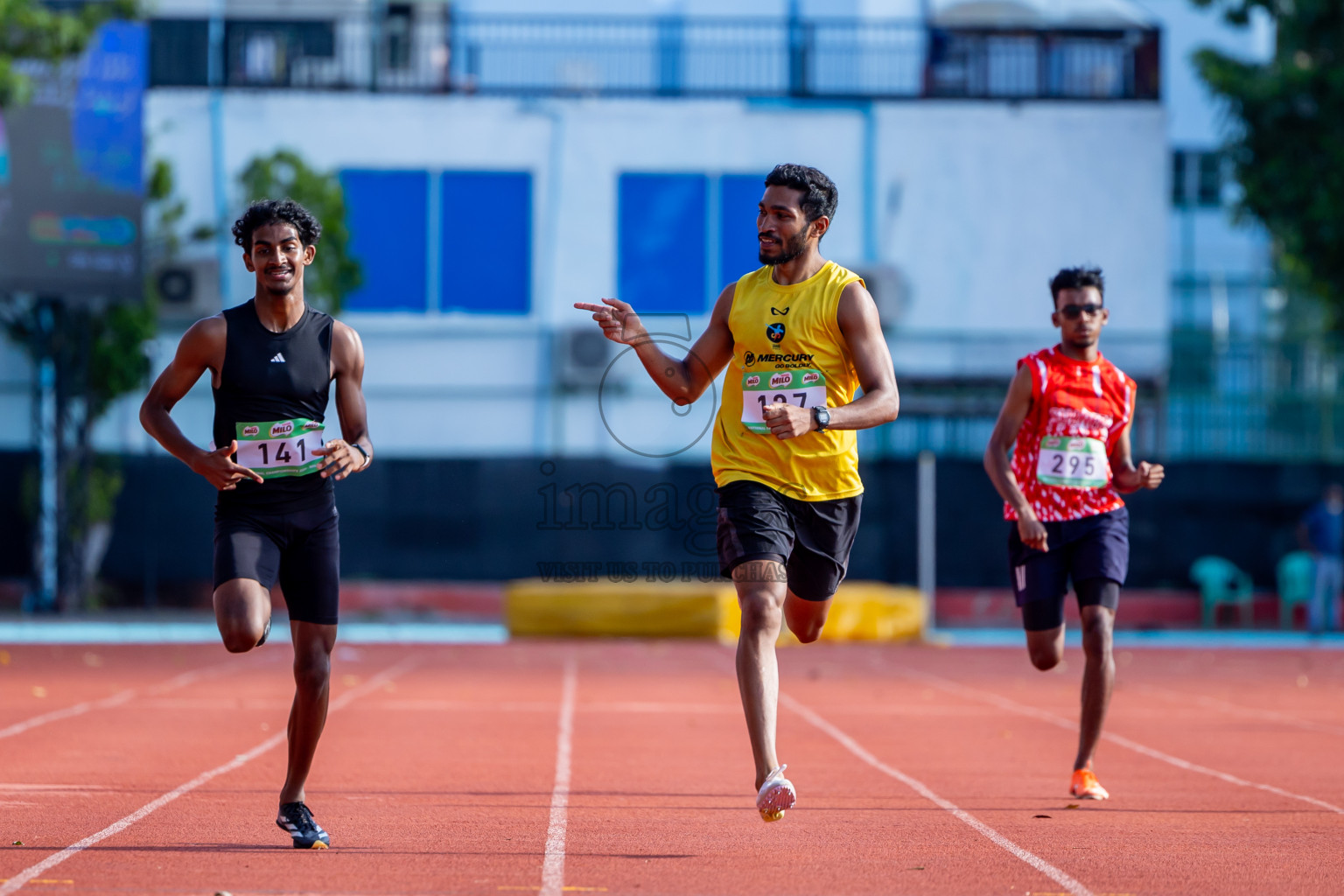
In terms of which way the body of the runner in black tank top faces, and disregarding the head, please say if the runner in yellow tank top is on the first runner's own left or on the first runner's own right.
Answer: on the first runner's own left

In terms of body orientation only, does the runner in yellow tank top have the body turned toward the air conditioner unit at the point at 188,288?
no

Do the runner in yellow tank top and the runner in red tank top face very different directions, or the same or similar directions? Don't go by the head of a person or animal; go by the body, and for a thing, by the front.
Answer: same or similar directions

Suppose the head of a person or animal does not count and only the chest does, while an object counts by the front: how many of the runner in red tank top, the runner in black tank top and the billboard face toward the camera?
3

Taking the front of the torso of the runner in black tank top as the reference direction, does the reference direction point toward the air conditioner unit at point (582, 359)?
no

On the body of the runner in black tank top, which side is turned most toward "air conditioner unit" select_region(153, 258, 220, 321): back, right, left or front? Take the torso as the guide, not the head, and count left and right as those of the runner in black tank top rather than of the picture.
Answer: back

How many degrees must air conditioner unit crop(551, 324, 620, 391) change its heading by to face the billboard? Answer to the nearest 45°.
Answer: approximately 45° to its right

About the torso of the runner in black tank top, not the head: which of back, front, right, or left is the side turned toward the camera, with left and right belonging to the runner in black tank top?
front

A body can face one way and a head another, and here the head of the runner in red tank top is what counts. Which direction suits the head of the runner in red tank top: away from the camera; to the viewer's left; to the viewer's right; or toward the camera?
toward the camera

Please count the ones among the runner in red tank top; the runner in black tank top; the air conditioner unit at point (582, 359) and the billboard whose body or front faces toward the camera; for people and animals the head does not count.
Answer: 4

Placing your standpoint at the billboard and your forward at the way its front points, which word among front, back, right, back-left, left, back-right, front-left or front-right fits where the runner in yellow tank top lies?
front

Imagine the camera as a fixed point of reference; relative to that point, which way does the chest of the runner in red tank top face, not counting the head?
toward the camera

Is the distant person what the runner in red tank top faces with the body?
no

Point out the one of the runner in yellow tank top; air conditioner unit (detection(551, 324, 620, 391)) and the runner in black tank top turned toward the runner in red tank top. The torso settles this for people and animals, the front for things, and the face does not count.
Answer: the air conditioner unit

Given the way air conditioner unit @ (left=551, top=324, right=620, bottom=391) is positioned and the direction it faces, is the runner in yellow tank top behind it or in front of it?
in front

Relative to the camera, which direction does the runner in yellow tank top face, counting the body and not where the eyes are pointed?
toward the camera

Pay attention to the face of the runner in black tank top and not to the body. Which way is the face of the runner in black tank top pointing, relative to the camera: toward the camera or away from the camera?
toward the camera

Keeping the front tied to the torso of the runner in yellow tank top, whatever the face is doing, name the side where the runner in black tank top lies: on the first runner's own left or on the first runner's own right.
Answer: on the first runner's own right

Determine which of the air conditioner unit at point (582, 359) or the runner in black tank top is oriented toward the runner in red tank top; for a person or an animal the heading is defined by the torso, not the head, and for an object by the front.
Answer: the air conditioner unit
